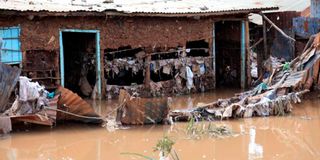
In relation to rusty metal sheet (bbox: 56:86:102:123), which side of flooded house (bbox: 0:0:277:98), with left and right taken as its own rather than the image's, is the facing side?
front

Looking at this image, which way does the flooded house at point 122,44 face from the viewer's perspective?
toward the camera

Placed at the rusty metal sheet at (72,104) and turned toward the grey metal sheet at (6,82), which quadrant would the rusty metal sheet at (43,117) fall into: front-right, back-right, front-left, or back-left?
front-left

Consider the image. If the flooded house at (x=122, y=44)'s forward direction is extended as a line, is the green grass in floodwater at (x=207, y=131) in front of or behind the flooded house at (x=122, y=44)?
in front

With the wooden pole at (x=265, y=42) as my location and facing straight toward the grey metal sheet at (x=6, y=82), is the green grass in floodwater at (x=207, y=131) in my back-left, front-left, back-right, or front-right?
front-left

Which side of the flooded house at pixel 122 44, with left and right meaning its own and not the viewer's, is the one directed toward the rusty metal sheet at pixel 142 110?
front
